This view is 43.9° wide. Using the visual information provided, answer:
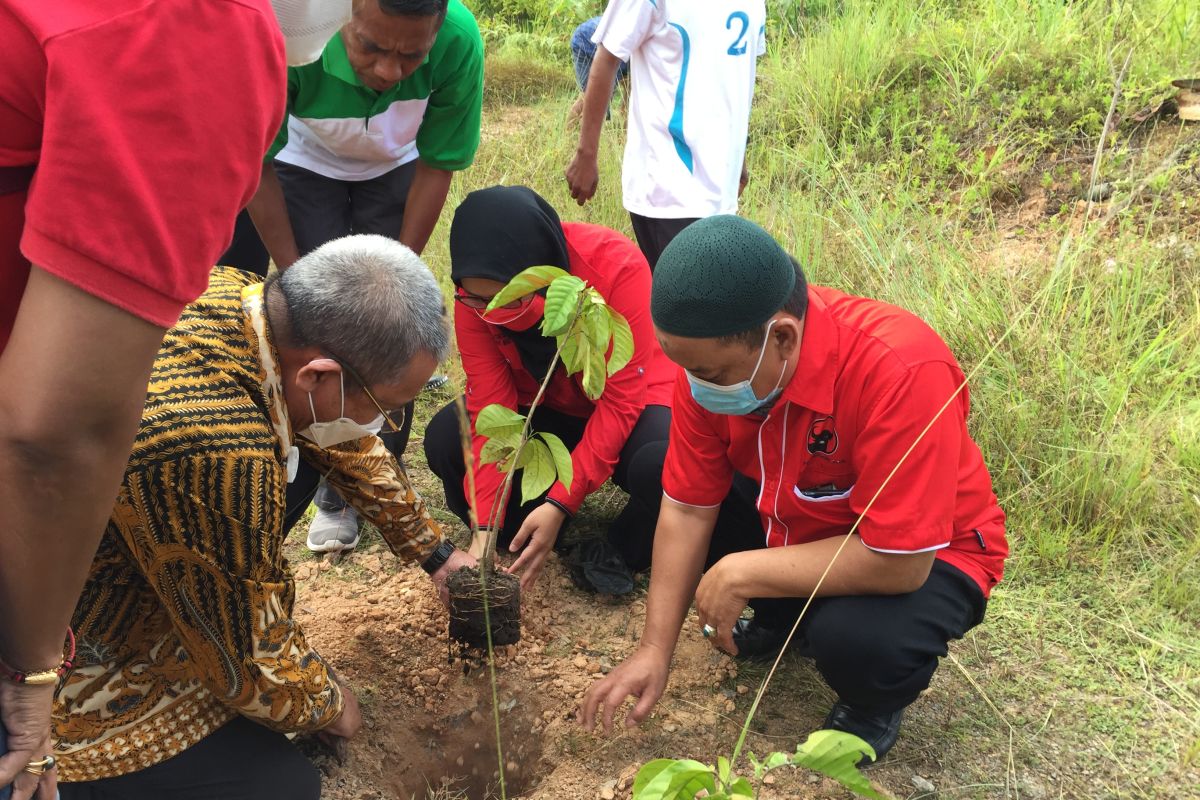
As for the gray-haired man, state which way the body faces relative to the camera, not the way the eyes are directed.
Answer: to the viewer's right

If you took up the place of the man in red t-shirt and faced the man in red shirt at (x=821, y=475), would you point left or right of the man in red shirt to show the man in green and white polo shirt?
left

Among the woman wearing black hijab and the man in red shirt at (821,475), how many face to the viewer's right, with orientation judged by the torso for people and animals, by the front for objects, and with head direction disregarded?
0

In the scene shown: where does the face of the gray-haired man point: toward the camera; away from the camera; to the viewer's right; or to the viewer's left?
to the viewer's right

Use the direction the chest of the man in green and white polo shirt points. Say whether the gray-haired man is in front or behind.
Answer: in front

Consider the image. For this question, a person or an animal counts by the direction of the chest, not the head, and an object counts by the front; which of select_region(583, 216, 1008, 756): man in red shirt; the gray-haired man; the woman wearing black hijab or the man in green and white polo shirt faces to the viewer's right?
the gray-haired man

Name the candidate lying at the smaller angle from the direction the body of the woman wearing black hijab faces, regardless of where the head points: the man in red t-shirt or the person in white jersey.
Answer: the man in red t-shirt

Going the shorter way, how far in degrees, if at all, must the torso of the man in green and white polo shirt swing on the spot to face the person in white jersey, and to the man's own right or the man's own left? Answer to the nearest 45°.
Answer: approximately 90° to the man's own left

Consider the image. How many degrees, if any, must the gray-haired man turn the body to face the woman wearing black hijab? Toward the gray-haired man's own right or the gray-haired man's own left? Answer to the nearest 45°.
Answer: approximately 45° to the gray-haired man's own left
